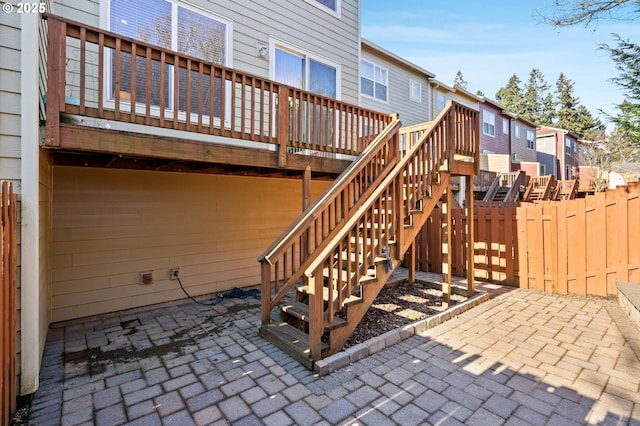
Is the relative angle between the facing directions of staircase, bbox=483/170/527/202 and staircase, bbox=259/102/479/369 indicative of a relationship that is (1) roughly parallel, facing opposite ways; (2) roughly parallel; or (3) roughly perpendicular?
roughly parallel

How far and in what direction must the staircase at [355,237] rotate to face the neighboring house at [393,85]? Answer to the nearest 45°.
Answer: approximately 135° to its right

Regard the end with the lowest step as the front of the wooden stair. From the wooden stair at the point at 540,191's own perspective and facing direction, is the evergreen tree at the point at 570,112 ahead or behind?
behind

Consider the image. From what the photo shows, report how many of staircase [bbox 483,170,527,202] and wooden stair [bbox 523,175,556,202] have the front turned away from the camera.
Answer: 0

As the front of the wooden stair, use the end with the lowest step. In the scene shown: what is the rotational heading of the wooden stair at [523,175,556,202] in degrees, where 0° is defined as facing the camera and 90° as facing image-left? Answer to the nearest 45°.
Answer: approximately 45°

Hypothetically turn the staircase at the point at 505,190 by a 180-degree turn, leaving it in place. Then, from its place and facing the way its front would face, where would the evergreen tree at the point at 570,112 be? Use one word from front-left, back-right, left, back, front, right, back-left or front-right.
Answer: front-left

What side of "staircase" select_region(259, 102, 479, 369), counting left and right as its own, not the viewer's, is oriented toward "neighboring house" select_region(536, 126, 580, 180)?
back

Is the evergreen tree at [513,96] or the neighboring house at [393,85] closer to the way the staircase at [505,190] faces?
the neighboring house

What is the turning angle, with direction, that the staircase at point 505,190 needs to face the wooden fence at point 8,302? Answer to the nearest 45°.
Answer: approximately 45° to its left

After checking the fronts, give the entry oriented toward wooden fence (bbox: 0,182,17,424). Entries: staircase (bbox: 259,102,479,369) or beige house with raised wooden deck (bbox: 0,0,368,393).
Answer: the staircase

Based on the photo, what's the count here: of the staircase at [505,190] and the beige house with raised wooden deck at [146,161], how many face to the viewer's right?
0

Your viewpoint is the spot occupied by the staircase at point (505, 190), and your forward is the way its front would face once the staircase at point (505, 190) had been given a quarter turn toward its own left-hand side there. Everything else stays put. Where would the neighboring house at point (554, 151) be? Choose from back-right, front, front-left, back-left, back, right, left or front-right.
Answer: back-left

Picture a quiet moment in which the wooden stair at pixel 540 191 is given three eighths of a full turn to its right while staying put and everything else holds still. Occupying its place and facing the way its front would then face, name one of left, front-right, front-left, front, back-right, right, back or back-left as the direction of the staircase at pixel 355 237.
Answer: back

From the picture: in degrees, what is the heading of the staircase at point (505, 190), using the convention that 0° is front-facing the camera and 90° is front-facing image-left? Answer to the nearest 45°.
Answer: approximately 45°

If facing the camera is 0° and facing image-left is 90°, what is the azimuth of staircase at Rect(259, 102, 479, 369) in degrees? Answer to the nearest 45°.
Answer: approximately 45°

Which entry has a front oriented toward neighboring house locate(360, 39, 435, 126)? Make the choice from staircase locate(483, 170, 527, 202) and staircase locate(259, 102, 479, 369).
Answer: staircase locate(483, 170, 527, 202)

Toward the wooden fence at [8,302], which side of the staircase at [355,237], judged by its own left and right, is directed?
front
